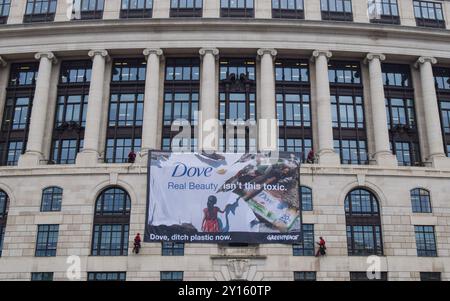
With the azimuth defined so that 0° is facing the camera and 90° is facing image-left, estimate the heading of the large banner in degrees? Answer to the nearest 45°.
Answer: approximately 0°
